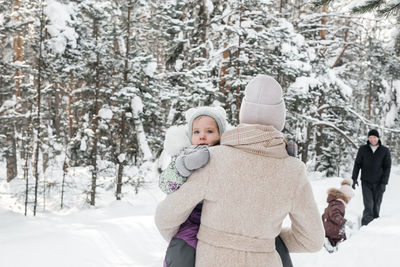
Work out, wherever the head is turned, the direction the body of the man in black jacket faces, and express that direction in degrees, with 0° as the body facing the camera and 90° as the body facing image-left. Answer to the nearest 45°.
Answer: approximately 0°

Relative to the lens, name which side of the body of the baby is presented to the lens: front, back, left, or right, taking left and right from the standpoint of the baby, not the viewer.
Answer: front

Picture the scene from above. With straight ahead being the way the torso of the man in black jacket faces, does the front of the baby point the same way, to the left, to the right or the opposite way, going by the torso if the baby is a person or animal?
the same way

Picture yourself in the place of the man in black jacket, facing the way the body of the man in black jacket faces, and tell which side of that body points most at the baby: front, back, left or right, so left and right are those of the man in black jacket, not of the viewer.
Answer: front

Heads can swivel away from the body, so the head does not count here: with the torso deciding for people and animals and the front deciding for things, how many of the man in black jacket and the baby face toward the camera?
2

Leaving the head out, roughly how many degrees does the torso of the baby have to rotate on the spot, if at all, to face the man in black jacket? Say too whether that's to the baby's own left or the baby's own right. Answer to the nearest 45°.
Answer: approximately 135° to the baby's own left

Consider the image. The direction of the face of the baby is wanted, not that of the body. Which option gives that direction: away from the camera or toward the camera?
toward the camera
